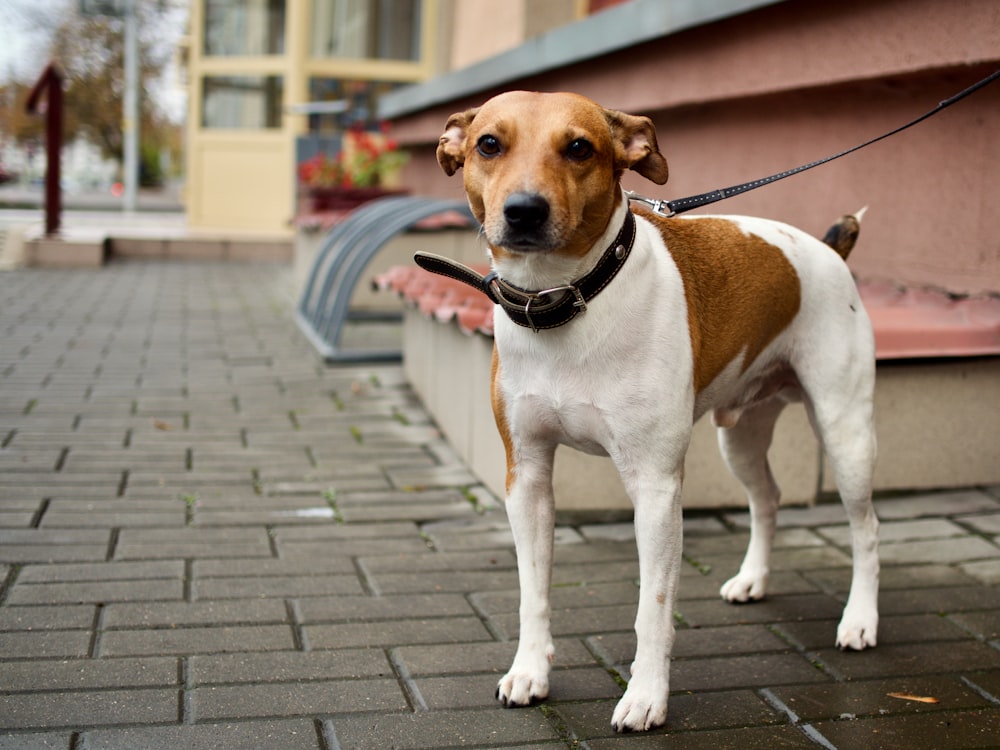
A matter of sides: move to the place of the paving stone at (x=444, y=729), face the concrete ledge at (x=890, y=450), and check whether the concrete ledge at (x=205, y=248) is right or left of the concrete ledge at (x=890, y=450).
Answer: left

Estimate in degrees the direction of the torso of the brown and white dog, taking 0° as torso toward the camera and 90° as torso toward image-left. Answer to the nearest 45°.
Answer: approximately 45°

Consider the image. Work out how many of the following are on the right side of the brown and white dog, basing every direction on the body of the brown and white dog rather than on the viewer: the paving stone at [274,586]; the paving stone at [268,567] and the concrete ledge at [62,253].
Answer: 3

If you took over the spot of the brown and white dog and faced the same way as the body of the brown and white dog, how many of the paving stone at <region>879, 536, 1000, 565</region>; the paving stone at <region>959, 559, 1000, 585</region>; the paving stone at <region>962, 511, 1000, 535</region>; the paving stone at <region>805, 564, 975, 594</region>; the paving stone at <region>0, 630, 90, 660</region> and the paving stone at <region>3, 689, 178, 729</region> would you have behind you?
4

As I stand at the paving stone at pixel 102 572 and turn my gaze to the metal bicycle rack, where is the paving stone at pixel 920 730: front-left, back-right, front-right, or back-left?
back-right

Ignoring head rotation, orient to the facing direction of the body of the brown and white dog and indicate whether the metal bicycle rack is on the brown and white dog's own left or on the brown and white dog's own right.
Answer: on the brown and white dog's own right

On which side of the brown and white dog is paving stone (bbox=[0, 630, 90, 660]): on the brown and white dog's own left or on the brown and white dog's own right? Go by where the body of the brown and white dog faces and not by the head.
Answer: on the brown and white dog's own right

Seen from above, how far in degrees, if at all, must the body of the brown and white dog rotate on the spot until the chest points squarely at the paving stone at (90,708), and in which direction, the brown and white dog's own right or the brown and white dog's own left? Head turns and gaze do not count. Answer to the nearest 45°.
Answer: approximately 45° to the brown and white dog's own right

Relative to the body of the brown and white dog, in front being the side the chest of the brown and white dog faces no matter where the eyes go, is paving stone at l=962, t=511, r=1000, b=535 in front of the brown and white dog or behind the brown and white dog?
behind

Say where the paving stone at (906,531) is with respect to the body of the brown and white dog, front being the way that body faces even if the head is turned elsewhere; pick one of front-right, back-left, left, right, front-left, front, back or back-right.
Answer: back
